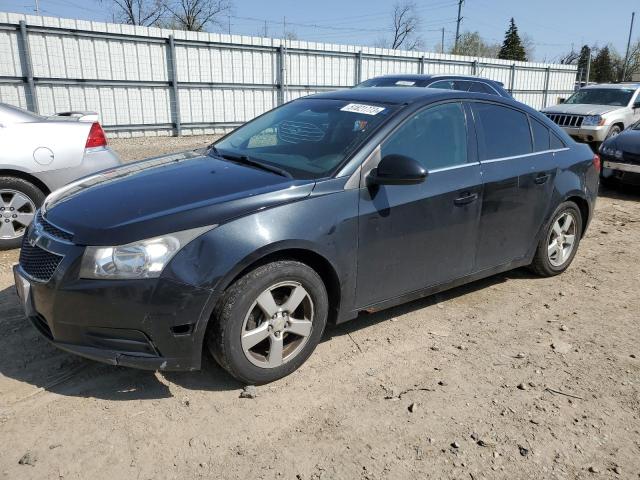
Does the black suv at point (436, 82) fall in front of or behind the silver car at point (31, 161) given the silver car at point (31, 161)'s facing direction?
behind

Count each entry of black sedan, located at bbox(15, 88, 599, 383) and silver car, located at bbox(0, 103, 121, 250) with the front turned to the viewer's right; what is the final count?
0

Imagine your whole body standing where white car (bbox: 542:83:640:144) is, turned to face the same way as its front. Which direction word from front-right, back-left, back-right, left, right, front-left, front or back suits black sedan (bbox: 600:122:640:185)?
front-left

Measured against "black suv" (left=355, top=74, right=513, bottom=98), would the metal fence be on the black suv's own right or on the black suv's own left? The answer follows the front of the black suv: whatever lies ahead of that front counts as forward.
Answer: on the black suv's own right

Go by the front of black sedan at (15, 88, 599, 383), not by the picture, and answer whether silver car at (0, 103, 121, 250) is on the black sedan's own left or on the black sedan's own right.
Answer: on the black sedan's own right

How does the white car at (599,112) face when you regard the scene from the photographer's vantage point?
facing the viewer and to the left of the viewer

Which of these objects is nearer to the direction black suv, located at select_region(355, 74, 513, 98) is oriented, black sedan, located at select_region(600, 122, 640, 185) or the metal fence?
the metal fence

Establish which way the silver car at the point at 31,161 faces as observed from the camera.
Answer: facing to the left of the viewer

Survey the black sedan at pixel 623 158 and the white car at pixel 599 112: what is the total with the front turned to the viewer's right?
0

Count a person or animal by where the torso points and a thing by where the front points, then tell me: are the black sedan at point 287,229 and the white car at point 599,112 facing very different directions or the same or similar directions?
same or similar directions

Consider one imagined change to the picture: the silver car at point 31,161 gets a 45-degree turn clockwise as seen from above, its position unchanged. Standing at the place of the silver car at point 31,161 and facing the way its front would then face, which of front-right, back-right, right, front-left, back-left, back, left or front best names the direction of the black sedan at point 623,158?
back-right

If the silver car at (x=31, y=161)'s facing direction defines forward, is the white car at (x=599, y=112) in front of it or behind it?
behind

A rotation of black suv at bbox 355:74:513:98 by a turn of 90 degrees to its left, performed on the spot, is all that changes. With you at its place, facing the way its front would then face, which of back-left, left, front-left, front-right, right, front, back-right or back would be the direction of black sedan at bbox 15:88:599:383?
front-right
